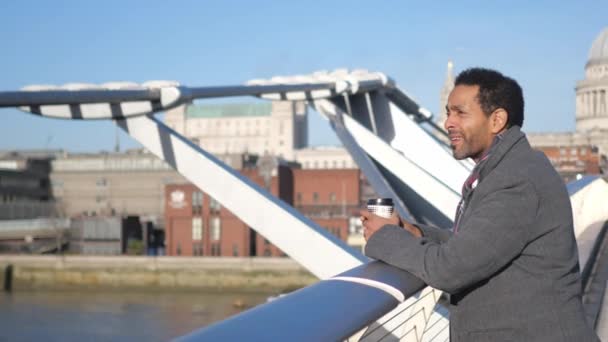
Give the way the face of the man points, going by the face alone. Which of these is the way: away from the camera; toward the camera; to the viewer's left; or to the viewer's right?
to the viewer's left

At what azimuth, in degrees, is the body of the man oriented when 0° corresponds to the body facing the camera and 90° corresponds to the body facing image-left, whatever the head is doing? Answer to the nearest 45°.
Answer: approximately 90°

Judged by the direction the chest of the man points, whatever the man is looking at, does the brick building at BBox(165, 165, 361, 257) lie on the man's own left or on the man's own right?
on the man's own right
